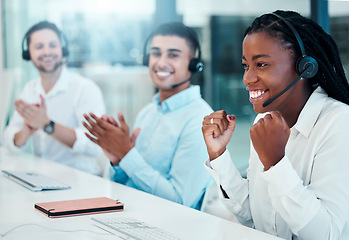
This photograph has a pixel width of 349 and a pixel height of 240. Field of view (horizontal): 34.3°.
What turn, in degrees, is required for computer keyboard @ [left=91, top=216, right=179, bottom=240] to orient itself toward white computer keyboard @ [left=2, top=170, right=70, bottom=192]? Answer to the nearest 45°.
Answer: approximately 90° to its left

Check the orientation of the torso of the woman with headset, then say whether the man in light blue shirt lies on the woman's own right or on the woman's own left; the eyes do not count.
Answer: on the woman's own right

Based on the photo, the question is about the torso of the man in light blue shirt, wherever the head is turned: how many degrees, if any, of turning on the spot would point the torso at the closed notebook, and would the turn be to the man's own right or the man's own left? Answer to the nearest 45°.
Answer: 0° — they already face it

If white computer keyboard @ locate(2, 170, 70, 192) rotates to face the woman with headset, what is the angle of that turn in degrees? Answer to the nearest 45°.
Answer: approximately 90° to its right

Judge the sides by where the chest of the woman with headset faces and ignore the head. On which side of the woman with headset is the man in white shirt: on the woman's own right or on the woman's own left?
on the woman's own right

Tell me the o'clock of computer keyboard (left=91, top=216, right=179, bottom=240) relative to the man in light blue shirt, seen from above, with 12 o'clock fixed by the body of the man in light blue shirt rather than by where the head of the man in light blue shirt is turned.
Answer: The computer keyboard is roughly at 11 o'clock from the man in light blue shirt.
